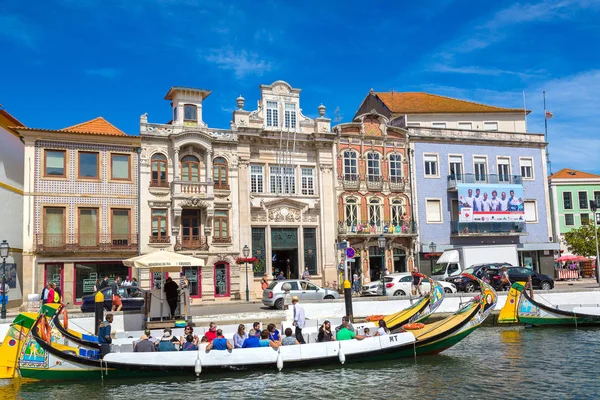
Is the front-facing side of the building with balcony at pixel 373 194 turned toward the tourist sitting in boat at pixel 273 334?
yes

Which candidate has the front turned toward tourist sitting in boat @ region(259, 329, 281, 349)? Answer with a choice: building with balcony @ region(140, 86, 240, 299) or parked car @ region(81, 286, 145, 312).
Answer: the building with balcony

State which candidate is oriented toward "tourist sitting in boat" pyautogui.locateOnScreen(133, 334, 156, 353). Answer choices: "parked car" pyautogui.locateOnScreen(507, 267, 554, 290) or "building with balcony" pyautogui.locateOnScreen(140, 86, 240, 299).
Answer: the building with balcony

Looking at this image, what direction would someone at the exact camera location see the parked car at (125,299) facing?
facing to the left of the viewer
